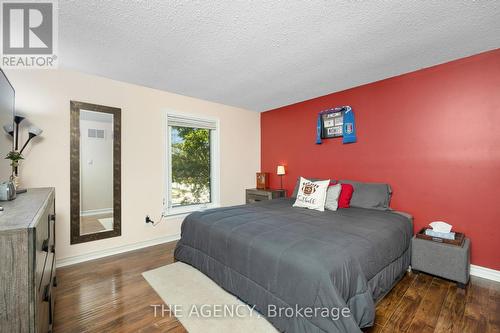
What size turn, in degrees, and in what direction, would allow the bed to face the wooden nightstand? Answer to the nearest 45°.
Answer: approximately 135° to its right

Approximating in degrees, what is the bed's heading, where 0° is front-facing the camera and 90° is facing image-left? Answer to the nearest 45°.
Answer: approximately 45°

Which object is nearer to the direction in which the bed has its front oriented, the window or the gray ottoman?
the window

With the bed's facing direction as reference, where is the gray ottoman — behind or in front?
behind

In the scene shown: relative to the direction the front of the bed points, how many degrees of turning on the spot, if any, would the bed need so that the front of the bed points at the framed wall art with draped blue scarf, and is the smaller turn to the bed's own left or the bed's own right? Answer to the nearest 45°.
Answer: approximately 135° to the bed's own right

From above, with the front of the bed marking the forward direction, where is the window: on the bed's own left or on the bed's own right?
on the bed's own right
